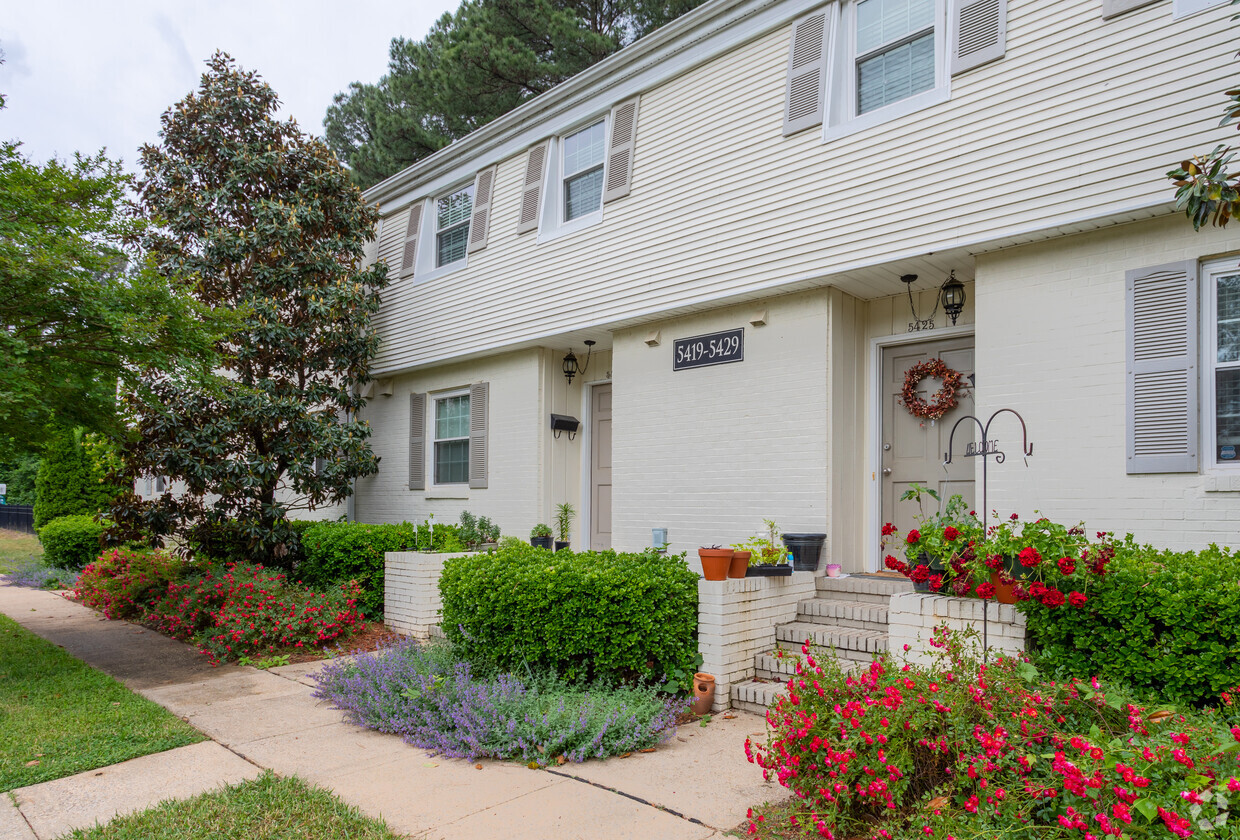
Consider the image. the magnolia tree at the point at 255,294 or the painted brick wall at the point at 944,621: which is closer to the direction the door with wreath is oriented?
the painted brick wall

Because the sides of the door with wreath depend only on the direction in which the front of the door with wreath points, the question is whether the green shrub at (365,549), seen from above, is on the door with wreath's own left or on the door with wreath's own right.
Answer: on the door with wreath's own right

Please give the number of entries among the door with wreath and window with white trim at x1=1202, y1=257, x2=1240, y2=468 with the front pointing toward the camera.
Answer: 2

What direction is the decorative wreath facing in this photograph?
toward the camera

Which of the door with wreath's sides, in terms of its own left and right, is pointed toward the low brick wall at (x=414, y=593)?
right

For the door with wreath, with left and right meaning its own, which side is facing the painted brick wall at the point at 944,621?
front

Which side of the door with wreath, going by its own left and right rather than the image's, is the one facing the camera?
front

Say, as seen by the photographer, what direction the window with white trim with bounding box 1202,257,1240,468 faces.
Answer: facing the viewer
